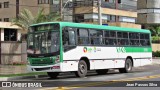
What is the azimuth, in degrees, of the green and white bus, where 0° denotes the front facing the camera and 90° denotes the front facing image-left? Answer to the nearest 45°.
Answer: approximately 45°

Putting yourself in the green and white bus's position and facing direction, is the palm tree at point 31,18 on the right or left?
on its right
